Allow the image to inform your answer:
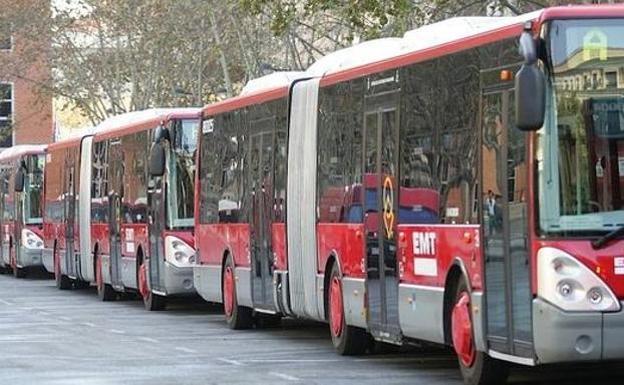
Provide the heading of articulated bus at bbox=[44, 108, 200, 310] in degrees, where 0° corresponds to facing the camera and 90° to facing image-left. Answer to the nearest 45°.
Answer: approximately 315°

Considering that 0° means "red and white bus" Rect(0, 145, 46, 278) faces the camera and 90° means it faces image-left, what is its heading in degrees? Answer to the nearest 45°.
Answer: approximately 315°

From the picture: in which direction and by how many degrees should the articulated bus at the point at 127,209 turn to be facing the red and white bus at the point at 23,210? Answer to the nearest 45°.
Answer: approximately 135° to its left

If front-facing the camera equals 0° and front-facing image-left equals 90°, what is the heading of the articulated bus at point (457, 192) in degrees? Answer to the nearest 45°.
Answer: approximately 315°
